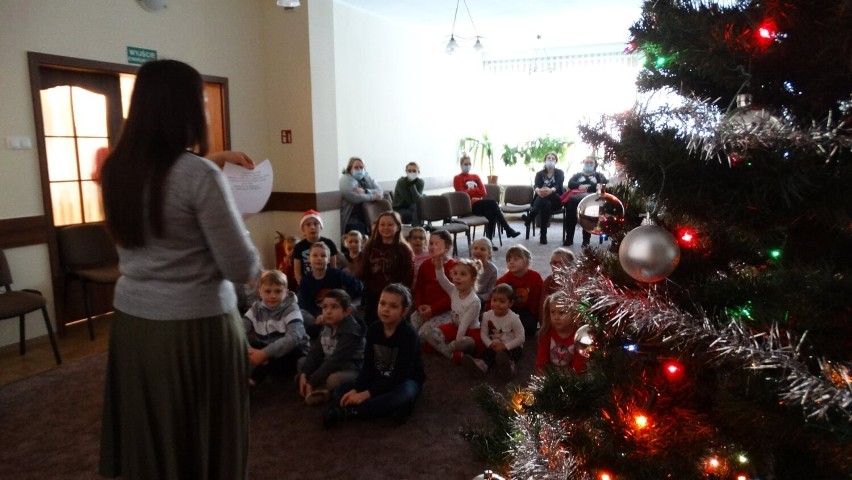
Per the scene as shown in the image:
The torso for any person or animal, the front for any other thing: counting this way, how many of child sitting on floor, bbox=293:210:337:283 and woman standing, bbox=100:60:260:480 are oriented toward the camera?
1

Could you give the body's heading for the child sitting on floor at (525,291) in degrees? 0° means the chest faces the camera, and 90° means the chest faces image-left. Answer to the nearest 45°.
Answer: approximately 45°

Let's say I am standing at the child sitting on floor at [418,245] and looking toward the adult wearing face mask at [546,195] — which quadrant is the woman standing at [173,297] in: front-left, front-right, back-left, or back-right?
back-right

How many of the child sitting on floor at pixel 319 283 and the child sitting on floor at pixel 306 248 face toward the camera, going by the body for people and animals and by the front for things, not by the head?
2
